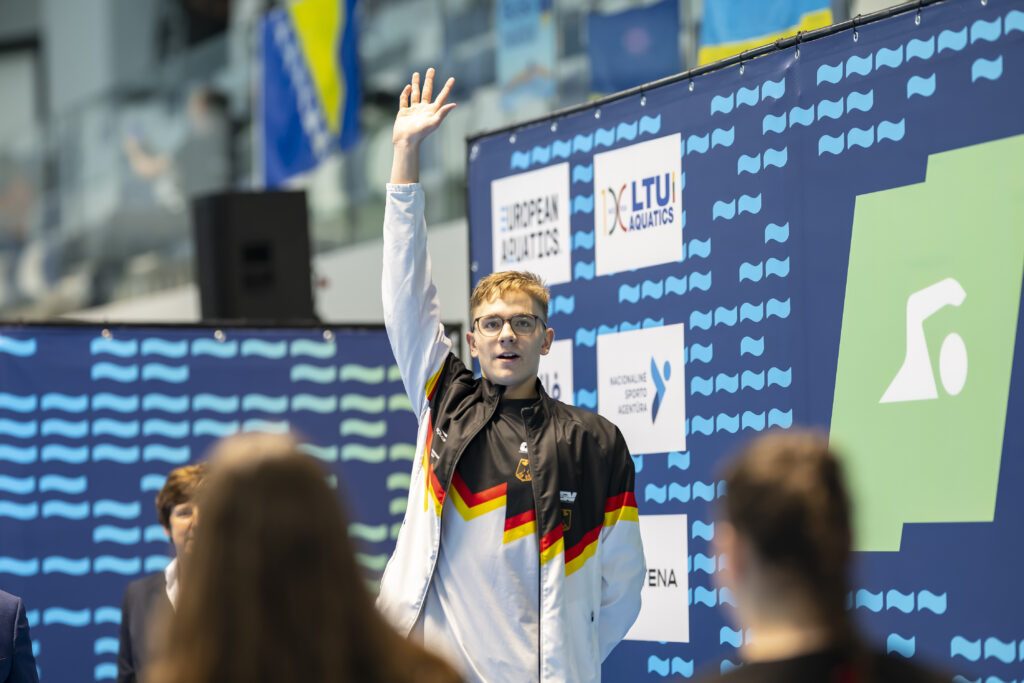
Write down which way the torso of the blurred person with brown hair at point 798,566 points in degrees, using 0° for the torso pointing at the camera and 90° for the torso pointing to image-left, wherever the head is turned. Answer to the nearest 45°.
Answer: approximately 135°

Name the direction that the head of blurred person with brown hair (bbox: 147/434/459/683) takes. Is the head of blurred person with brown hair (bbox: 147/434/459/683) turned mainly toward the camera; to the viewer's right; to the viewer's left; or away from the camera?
away from the camera

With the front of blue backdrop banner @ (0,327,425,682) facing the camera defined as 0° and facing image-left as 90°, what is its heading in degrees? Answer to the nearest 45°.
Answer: approximately 0°

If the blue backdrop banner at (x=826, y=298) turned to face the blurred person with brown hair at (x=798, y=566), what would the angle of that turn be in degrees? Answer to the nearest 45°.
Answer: approximately 45° to its left

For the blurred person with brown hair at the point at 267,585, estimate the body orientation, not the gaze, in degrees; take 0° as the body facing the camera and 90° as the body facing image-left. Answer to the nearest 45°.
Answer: approximately 180°

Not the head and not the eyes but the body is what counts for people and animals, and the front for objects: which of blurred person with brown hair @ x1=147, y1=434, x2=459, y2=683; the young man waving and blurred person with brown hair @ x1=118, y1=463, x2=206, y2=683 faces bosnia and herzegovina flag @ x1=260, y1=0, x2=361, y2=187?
blurred person with brown hair @ x1=147, y1=434, x2=459, y2=683

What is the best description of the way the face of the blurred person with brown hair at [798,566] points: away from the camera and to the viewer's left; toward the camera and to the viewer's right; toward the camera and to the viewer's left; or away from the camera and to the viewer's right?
away from the camera and to the viewer's left

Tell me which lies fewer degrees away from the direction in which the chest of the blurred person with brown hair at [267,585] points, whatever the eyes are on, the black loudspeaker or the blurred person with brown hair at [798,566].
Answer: the black loudspeaker

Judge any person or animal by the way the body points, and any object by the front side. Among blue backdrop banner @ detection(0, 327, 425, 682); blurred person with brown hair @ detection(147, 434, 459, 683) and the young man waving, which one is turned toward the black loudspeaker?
the blurred person with brown hair
